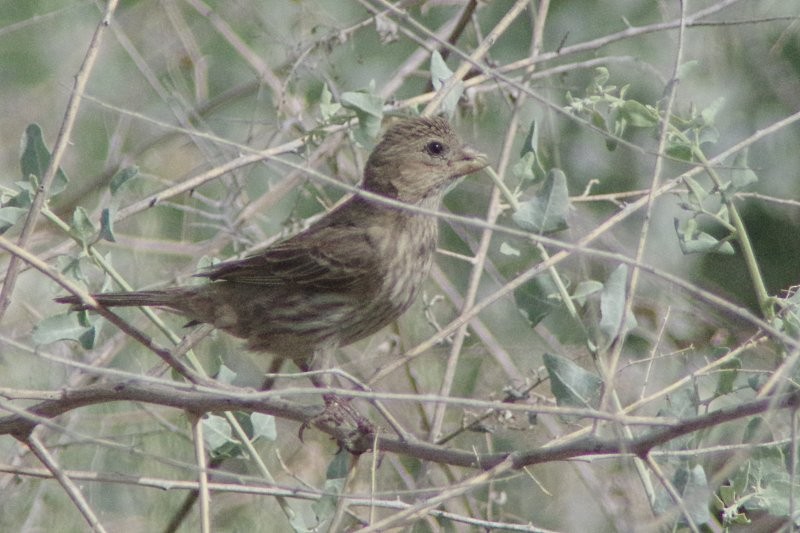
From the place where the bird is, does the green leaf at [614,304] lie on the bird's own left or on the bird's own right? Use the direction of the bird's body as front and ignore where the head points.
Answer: on the bird's own left

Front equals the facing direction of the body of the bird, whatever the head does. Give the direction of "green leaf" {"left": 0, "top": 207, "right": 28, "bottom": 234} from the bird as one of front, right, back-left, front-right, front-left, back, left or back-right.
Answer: back-right

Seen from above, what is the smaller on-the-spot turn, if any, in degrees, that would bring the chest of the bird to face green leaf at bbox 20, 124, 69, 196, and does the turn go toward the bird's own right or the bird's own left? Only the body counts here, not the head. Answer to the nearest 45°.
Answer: approximately 135° to the bird's own right

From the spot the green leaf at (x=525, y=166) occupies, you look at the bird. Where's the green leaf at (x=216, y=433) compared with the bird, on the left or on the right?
left

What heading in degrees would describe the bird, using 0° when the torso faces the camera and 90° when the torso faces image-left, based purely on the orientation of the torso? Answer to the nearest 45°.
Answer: approximately 270°
